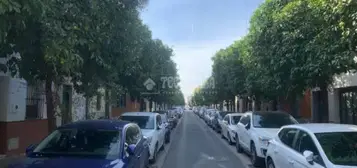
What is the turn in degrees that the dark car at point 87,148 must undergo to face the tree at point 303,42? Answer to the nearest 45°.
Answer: approximately 180°

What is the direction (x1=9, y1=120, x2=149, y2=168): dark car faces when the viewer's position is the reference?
facing the viewer and to the left of the viewer
